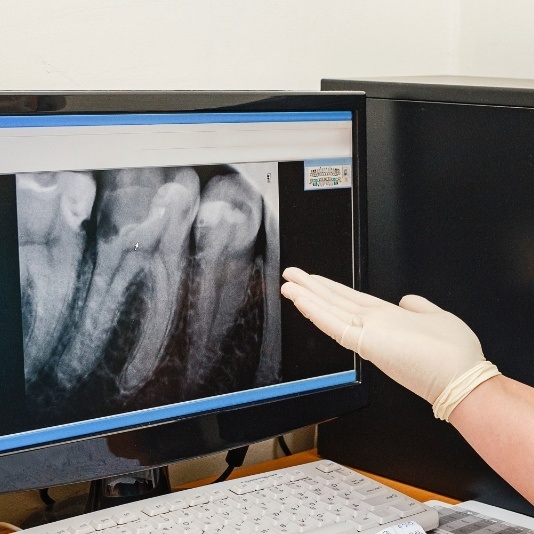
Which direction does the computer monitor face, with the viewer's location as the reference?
facing the viewer and to the right of the viewer
